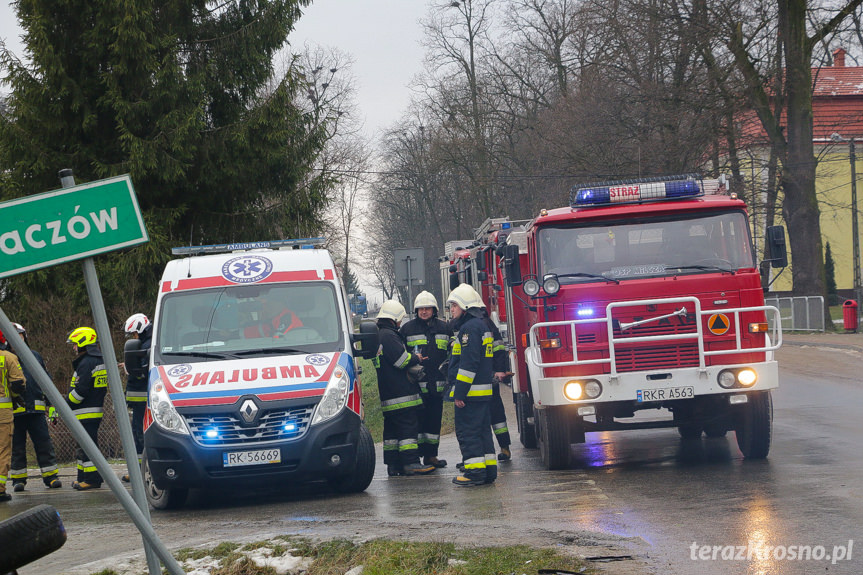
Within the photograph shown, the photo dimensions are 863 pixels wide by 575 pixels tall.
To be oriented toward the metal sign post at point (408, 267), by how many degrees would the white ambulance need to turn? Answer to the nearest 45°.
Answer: approximately 180°

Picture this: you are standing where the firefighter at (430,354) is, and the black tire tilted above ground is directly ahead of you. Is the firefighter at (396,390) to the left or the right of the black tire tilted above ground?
right

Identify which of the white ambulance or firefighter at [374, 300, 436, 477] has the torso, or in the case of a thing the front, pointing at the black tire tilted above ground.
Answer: the white ambulance

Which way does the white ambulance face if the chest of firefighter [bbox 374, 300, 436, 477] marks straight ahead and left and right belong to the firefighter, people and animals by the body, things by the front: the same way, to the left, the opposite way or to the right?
to the right

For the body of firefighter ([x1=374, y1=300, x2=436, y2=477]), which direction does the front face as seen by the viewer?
to the viewer's right

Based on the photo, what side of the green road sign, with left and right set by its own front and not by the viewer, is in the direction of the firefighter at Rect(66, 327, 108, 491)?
back

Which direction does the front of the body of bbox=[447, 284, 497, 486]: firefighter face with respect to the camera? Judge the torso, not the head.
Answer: to the viewer's left

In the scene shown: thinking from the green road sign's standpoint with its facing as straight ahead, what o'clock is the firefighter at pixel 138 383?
The firefighter is roughly at 6 o'clock from the green road sign.
